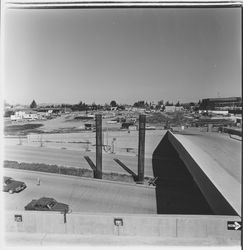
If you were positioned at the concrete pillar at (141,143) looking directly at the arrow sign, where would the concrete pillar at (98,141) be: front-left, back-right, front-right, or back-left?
back-right

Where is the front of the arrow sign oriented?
toward the camera

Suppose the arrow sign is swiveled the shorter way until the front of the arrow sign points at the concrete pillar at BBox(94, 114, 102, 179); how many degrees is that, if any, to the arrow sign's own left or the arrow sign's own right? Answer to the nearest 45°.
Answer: approximately 135° to the arrow sign's own right

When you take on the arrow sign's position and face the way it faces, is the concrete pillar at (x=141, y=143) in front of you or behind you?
behind
